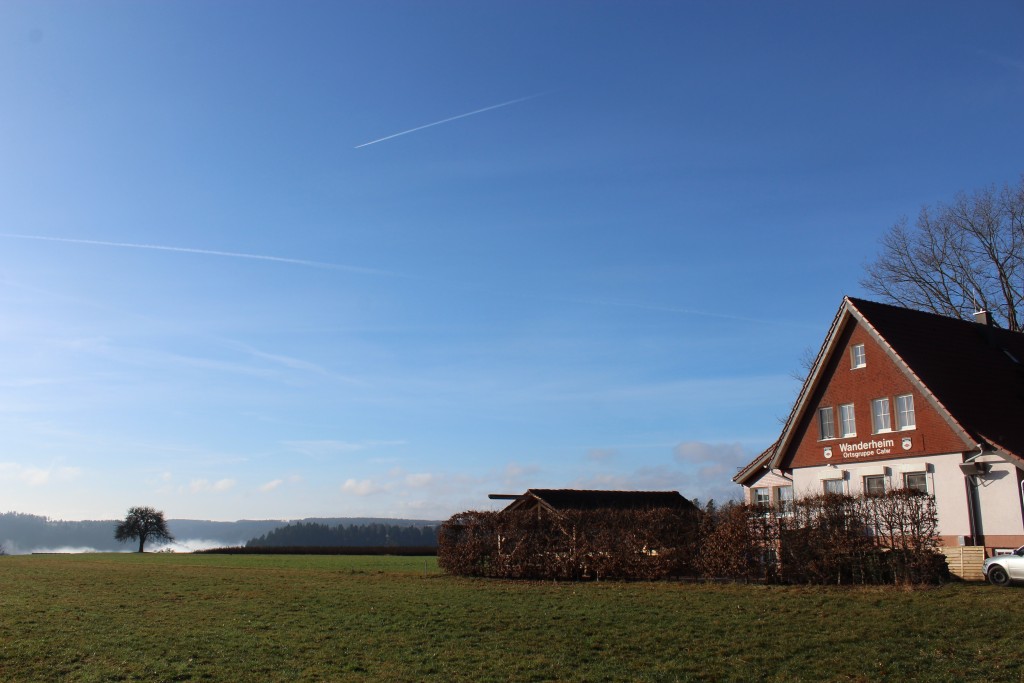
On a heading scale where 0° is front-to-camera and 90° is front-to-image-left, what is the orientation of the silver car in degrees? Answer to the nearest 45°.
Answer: approximately 90°

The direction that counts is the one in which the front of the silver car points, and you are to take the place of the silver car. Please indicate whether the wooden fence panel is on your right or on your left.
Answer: on your right

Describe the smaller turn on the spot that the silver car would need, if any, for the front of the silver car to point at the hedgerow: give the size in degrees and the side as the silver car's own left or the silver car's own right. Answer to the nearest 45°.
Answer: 0° — it already faces it
